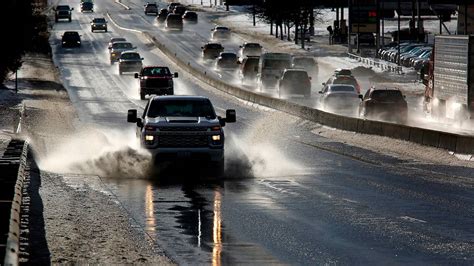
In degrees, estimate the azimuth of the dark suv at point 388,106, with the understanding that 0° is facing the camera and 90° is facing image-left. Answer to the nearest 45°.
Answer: approximately 135°

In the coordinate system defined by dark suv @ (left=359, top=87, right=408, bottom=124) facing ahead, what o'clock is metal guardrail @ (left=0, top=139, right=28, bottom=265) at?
The metal guardrail is roughly at 8 o'clock from the dark suv.
